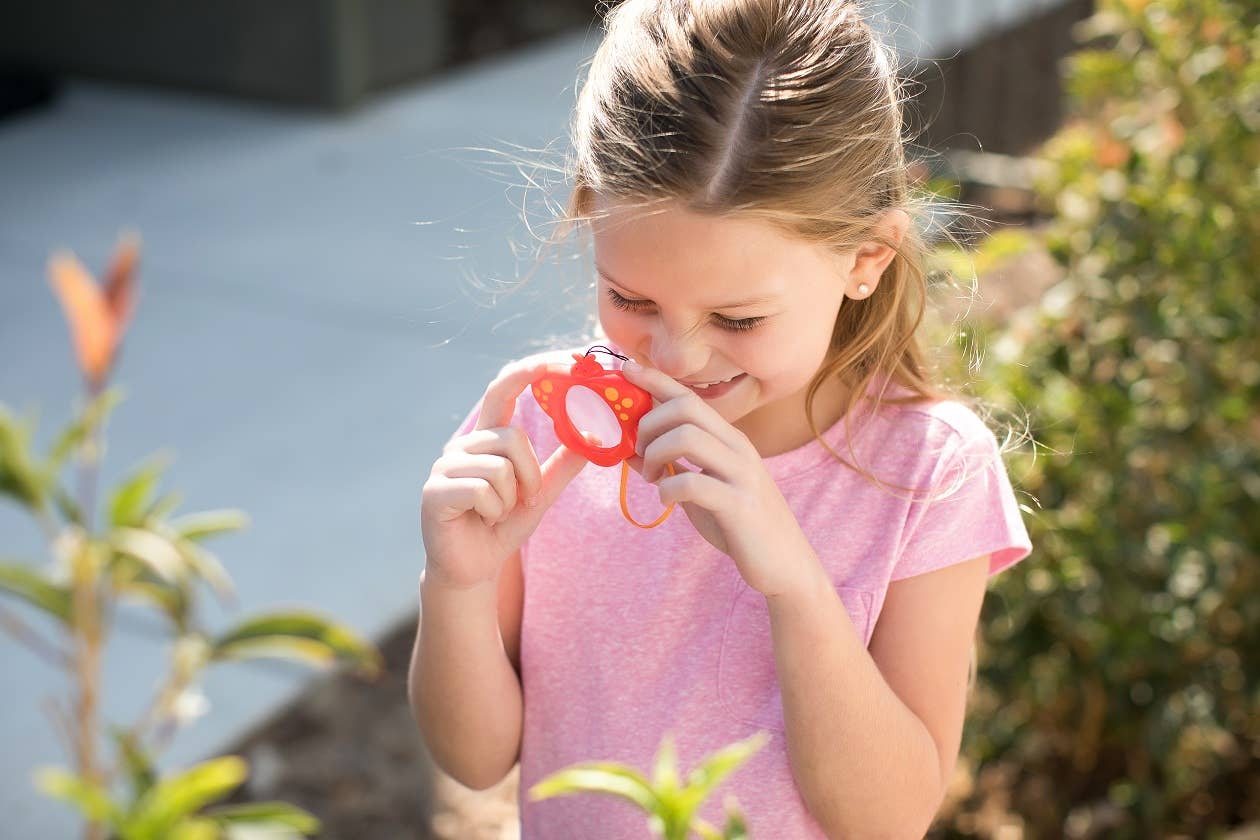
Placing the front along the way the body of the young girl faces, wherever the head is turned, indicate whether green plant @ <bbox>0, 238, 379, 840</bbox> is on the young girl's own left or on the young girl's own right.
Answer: on the young girl's own right

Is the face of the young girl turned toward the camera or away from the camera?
toward the camera

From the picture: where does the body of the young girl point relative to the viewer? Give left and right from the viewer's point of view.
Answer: facing the viewer and to the left of the viewer

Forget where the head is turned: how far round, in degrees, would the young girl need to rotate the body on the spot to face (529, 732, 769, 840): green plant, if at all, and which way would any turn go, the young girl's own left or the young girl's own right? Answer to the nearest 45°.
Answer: approximately 45° to the young girl's own left

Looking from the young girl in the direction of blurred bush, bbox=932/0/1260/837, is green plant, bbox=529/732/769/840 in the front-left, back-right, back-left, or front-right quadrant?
back-right

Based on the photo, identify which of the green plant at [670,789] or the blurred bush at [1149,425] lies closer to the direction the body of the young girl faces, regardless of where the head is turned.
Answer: the green plant
